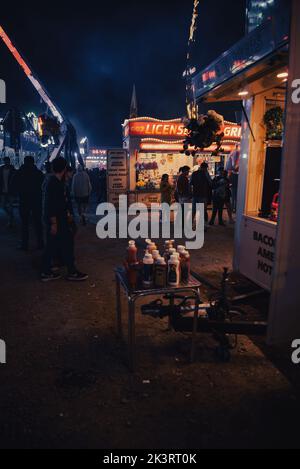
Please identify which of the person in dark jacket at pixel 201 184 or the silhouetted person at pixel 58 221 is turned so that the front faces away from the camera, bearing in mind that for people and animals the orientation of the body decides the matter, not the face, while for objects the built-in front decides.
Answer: the person in dark jacket

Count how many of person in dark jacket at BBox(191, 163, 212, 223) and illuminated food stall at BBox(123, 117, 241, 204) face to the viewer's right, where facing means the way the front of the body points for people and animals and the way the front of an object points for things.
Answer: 0

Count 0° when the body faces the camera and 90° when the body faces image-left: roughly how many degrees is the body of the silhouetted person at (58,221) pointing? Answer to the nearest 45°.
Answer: approximately 270°

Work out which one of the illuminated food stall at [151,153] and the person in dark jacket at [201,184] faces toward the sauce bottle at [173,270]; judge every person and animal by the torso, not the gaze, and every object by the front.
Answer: the illuminated food stall

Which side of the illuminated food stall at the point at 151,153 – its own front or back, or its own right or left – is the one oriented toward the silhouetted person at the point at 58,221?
front

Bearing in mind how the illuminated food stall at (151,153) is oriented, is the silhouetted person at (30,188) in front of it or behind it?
in front

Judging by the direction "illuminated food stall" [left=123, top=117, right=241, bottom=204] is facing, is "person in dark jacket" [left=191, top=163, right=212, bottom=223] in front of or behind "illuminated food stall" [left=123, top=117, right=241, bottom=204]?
in front

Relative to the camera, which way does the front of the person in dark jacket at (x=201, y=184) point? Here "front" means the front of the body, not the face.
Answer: away from the camera

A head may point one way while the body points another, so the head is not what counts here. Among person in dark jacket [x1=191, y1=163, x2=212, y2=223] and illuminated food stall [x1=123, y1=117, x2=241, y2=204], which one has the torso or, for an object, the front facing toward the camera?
the illuminated food stall

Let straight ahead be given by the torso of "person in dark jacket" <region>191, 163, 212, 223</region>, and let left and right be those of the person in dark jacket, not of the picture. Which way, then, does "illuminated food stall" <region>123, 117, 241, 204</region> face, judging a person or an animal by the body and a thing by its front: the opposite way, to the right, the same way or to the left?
the opposite way
